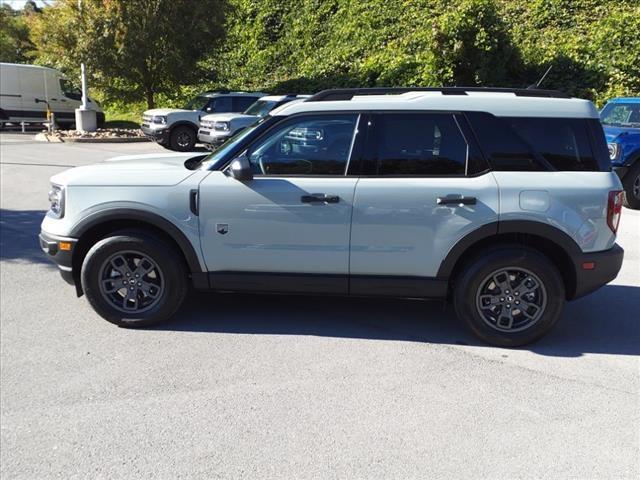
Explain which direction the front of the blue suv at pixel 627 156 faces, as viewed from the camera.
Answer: facing the viewer and to the left of the viewer

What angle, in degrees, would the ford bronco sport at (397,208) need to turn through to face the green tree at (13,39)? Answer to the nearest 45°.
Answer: approximately 45° to its right

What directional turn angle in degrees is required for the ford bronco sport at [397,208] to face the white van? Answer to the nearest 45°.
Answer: approximately 45° to its right

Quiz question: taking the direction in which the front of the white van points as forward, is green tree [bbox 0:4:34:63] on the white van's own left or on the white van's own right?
on the white van's own left

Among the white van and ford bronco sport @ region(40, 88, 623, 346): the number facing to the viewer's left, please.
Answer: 1

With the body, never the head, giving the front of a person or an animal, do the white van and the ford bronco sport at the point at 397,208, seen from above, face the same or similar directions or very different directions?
very different directions

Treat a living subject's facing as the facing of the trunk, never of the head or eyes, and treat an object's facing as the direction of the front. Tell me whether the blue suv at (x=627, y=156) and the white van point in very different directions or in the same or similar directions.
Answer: very different directions

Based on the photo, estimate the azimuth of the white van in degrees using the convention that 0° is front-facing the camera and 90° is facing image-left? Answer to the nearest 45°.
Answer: approximately 270°

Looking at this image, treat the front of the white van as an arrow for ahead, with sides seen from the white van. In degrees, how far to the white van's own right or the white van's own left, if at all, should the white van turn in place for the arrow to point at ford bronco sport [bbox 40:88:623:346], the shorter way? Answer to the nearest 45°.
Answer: approximately 90° to the white van's own right

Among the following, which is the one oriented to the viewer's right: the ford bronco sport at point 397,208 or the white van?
the white van

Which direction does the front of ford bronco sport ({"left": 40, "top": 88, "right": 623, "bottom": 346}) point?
to the viewer's left

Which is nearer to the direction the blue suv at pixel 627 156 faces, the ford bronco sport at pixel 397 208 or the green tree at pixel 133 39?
the ford bronco sport

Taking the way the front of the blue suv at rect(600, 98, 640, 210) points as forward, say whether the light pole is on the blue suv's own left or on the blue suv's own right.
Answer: on the blue suv's own right
